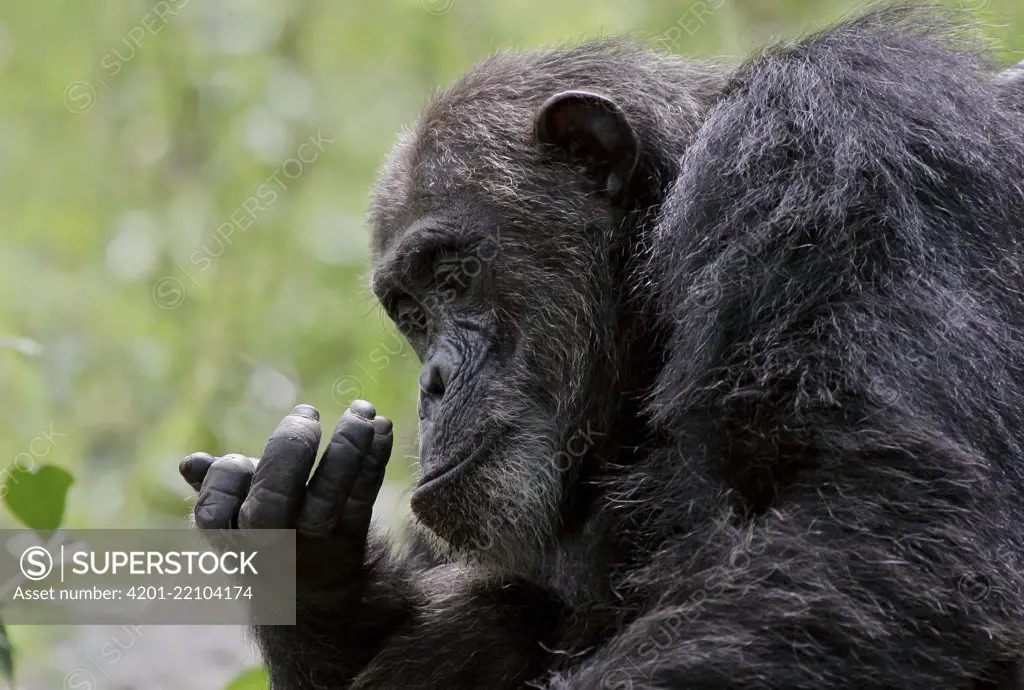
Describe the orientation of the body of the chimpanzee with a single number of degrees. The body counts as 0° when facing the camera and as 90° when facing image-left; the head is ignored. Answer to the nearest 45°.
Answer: approximately 90°
